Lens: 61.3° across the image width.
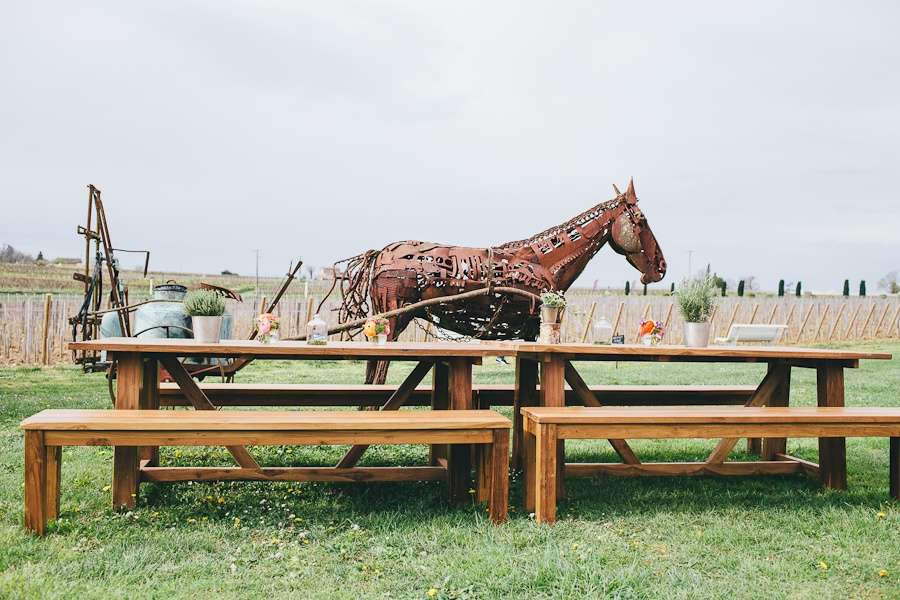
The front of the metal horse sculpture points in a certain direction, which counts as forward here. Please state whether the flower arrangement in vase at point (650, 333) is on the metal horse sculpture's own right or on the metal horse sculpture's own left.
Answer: on the metal horse sculpture's own right

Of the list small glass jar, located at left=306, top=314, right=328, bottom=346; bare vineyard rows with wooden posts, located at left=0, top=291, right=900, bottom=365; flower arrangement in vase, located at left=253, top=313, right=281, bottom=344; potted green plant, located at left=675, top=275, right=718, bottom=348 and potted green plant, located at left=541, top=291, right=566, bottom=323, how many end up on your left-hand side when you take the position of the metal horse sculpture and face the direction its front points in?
1

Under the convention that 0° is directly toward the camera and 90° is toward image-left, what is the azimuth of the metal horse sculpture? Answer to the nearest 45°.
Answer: approximately 270°

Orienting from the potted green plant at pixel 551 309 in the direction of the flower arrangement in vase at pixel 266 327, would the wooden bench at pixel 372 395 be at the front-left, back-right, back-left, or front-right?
front-right

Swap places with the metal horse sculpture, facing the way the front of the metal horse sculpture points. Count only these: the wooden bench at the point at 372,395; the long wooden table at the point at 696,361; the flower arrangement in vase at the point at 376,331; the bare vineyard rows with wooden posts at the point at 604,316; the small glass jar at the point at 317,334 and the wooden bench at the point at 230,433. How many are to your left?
1

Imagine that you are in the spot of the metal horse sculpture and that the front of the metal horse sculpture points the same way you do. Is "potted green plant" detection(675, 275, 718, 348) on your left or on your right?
on your right

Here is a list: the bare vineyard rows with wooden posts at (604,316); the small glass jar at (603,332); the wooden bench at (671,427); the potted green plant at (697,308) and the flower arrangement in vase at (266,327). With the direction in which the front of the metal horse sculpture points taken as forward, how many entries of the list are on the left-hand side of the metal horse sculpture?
1

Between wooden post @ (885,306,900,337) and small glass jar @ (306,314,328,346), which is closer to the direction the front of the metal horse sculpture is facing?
the wooden post

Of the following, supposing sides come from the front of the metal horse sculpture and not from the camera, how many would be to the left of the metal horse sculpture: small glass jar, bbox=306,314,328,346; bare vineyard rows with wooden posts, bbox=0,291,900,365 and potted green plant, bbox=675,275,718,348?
1

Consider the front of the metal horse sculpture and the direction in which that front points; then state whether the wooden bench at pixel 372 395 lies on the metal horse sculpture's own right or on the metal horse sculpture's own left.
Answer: on the metal horse sculpture's own right

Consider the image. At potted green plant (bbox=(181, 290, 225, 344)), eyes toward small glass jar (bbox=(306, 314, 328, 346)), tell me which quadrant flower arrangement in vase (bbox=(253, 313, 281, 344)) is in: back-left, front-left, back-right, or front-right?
front-left

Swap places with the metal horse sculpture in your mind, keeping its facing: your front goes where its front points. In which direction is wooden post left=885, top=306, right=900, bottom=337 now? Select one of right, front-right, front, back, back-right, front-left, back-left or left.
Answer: front-left

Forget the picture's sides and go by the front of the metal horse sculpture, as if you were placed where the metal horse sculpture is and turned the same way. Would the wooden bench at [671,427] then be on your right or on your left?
on your right

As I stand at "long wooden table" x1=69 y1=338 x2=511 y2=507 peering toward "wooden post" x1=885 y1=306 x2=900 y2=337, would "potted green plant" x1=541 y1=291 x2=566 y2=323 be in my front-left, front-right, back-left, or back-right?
front-right

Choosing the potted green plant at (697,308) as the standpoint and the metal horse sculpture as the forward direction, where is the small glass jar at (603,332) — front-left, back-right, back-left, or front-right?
front-left

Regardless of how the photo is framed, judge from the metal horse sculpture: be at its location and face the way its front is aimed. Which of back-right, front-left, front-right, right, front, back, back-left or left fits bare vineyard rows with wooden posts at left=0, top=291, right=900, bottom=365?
left

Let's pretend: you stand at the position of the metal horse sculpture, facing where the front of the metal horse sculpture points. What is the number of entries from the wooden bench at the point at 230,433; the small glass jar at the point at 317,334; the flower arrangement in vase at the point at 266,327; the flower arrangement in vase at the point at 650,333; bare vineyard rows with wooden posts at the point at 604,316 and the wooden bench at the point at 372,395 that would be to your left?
1

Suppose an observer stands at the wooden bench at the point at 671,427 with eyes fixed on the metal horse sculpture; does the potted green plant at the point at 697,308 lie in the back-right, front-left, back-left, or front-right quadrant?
front-right

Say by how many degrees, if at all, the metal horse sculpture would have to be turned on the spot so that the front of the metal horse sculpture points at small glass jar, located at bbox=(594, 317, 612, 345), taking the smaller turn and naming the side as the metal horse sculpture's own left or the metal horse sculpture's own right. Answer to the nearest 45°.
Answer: approximately 45° to the metal horse sculpture's own right
